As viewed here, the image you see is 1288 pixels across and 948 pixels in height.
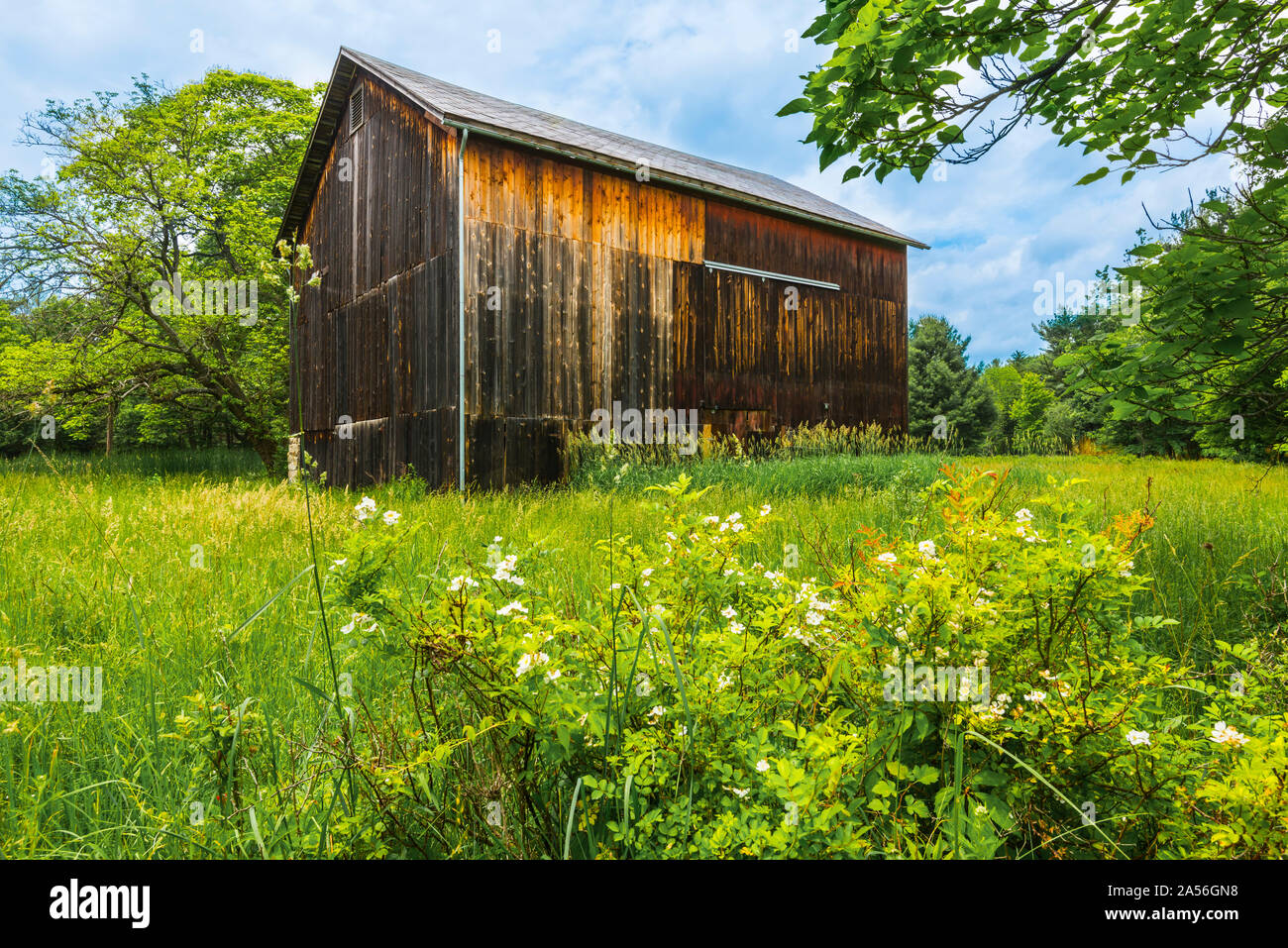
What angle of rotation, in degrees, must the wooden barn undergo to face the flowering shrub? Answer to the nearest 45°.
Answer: approximately 45° to its right

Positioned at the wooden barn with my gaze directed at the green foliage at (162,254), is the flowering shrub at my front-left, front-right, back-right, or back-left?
back-left

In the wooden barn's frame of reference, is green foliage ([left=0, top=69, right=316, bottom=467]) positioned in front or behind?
behind

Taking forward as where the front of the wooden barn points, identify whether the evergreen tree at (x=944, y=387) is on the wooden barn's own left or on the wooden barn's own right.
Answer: on the wooden barn's own left

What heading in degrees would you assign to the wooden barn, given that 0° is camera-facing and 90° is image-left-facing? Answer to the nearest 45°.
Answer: approximately 315°

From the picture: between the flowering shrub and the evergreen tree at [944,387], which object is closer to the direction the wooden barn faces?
the flowering shrub
